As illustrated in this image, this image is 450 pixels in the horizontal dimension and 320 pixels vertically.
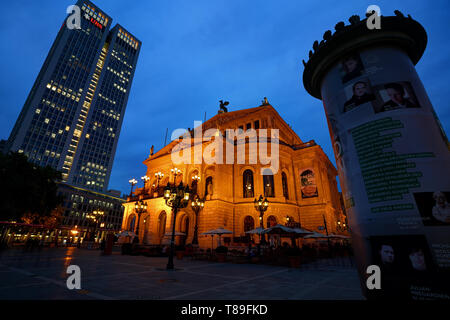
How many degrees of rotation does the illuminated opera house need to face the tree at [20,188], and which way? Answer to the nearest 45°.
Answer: approximately 45° to its right

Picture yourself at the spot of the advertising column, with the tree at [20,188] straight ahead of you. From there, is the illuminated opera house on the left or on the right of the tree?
right

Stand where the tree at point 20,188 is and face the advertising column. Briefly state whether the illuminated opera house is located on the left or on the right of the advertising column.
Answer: left

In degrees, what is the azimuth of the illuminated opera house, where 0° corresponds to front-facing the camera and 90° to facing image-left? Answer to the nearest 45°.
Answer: approximately 45°

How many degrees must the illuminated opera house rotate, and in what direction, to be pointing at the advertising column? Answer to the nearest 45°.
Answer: approximately 45° to its left
